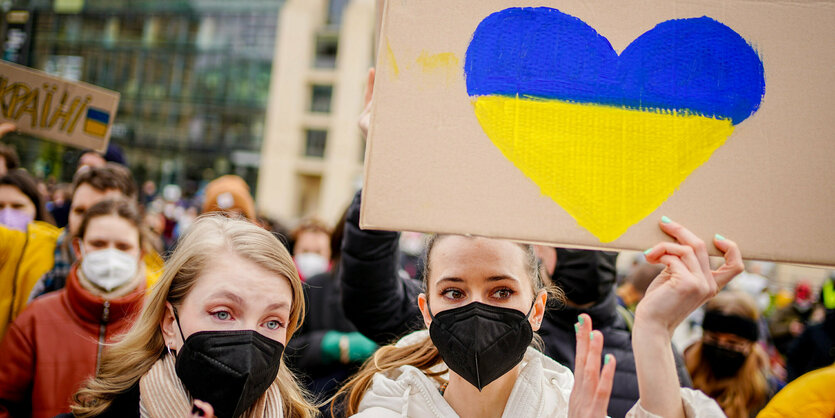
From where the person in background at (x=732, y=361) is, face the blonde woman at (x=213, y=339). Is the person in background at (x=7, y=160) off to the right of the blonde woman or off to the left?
right

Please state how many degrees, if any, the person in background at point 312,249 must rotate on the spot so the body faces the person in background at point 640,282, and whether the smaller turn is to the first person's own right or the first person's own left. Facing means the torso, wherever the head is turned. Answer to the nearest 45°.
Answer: approximately 90° to the first person's own left

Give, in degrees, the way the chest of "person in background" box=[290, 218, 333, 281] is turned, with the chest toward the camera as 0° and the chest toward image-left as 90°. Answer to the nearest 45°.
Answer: approximately 0°

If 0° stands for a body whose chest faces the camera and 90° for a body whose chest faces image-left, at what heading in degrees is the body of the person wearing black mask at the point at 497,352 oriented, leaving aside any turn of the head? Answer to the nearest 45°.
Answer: approximately 0°

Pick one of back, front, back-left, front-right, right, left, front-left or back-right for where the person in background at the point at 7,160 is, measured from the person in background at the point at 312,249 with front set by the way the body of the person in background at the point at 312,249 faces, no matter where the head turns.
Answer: right

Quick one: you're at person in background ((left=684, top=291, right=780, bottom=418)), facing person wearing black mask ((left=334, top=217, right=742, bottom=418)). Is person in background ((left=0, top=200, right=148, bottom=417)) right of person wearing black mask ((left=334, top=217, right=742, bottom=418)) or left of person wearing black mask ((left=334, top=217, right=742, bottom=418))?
right

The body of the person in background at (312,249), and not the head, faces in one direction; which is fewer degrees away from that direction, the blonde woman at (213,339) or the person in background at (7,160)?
the blonde woman

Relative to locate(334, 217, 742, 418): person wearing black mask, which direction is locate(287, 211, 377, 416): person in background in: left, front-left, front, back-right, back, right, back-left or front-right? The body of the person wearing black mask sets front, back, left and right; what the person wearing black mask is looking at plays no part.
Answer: back-right

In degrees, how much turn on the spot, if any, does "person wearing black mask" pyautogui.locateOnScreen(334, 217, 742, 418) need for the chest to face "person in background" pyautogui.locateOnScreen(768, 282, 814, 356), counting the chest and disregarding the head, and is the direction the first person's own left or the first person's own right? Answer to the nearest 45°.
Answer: approximately 135° to the first person's own left

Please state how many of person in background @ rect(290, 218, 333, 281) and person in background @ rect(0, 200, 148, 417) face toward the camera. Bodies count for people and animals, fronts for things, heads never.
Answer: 2
